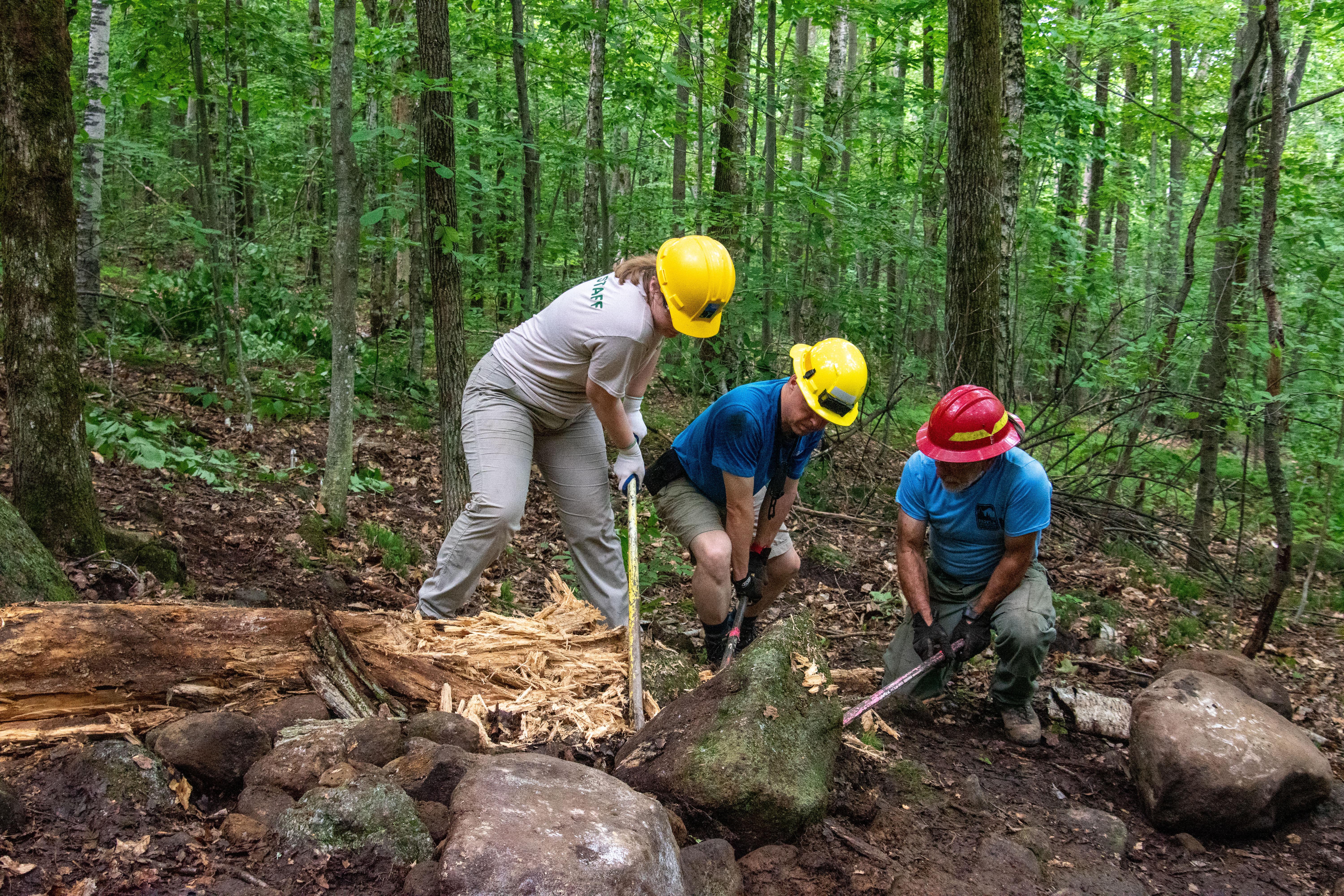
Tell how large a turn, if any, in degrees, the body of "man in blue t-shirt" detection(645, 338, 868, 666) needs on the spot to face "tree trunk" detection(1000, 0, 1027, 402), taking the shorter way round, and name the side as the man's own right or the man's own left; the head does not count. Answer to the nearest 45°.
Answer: approximately 90° to the man's own left

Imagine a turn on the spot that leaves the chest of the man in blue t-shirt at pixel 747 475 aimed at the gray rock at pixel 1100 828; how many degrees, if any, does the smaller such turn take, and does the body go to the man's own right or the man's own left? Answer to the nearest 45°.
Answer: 0° — they already face it

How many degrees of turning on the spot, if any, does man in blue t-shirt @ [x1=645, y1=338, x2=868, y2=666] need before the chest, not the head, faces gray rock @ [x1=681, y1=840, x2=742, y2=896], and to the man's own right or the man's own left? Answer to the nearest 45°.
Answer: approximately 45° to the man's own right

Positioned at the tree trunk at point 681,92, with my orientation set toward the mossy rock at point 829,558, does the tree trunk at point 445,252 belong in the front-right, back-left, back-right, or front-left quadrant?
front-right

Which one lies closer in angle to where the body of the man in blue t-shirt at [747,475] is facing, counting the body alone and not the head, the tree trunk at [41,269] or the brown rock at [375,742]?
the brown rock

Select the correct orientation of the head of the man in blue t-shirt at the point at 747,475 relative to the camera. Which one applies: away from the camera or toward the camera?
toward the camera

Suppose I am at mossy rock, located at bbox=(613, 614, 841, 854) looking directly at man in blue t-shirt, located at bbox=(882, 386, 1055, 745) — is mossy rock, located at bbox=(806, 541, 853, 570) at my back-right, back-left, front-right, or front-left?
front-left

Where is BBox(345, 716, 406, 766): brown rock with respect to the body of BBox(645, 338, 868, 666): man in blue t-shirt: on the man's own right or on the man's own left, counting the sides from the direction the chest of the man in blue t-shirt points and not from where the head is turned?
on the man's own right

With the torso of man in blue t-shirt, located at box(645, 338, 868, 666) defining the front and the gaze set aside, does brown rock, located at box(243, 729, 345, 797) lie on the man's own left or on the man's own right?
on the man's own right

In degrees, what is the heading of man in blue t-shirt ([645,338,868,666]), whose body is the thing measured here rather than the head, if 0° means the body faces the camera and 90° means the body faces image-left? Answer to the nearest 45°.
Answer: approximately 315°
